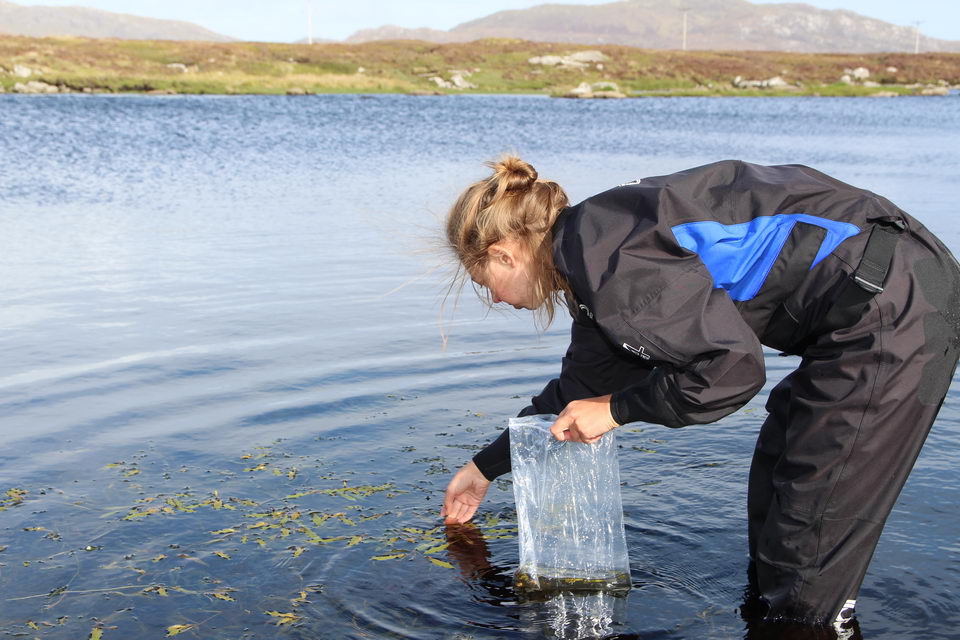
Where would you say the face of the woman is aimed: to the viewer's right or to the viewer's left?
to the viewer's left

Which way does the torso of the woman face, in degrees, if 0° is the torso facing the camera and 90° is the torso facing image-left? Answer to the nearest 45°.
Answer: approximately 90°
